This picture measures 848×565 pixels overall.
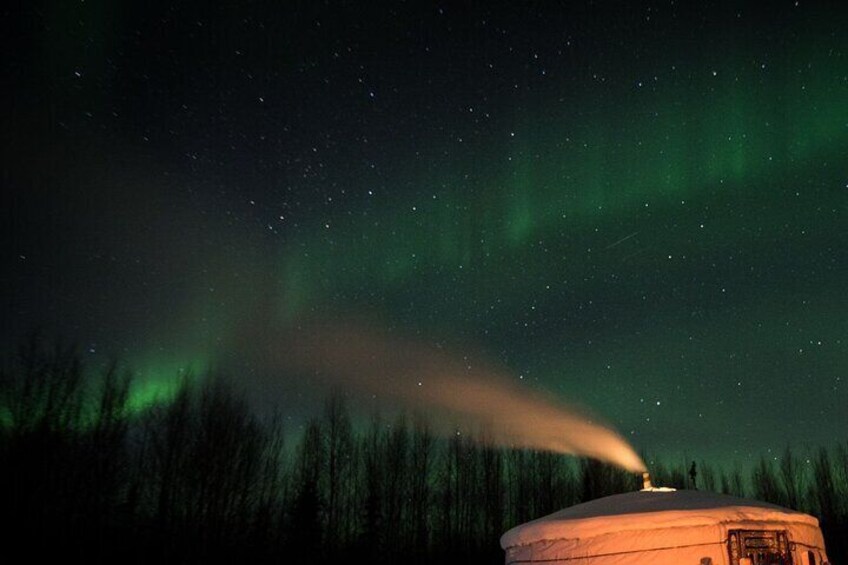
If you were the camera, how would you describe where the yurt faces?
facing the viewer and to the right of the viewer
